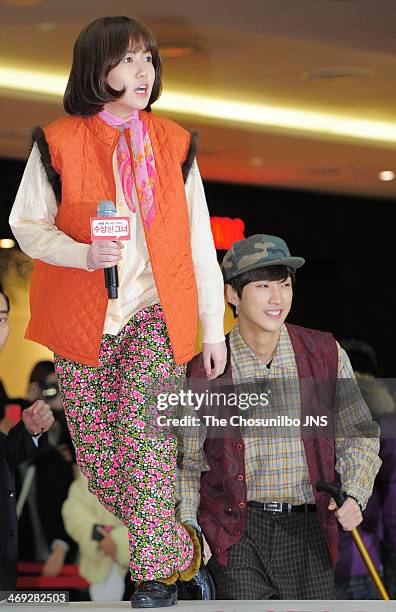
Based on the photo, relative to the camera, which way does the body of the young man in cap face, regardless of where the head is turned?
toward the camera

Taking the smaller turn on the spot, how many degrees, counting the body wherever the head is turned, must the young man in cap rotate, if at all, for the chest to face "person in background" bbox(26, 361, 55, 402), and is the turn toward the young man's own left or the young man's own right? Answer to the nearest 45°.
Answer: approximately 135° to the young man's own right

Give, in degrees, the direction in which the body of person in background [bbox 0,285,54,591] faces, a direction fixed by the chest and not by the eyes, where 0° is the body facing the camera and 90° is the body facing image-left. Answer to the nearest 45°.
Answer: approximately 315°

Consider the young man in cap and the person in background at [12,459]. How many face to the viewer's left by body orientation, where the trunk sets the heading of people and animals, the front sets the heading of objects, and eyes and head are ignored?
0

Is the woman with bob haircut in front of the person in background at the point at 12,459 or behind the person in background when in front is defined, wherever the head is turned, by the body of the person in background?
in front
